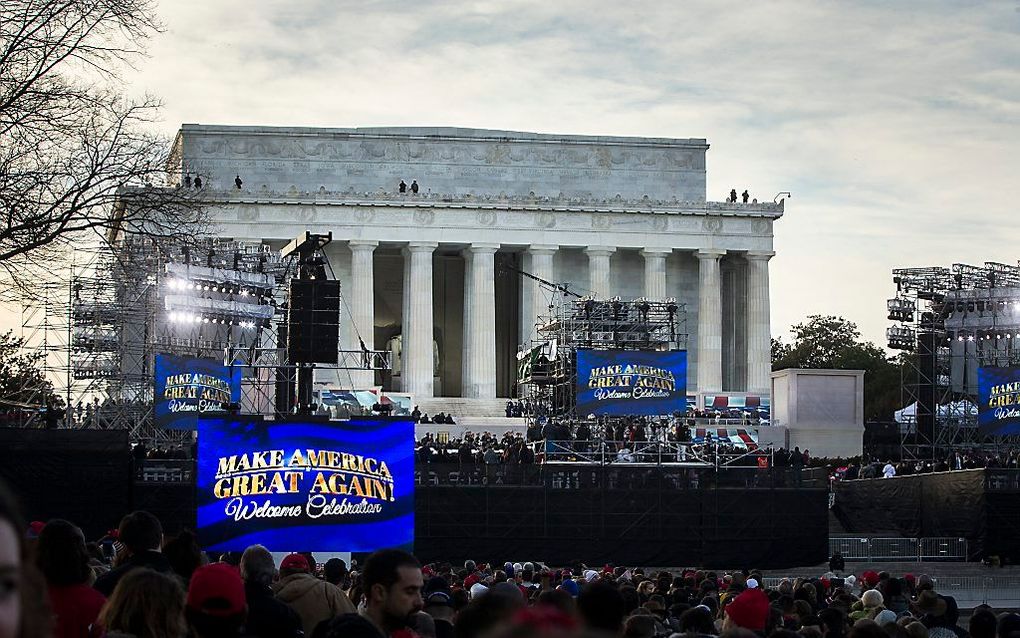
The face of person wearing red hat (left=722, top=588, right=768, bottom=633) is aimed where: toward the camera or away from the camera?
away from the camera

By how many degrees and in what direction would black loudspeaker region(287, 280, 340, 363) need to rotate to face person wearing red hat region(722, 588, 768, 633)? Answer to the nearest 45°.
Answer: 0° — it already faces them

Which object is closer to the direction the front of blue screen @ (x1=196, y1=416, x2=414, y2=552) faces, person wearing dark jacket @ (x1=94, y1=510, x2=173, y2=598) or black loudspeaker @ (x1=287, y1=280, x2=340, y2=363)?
the person wearing dark jacket

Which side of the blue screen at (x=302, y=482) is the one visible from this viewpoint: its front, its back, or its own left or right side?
front

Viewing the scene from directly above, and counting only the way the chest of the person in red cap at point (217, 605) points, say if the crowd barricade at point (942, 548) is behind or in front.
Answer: in front

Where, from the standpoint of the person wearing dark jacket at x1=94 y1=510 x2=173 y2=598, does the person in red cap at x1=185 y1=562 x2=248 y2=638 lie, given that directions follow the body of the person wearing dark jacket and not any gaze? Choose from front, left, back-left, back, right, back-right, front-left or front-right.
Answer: back

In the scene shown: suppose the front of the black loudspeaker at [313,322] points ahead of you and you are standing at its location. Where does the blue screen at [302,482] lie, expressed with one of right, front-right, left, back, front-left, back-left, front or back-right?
front

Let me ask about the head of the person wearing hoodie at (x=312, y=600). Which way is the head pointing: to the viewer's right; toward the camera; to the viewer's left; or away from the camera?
away from the camera

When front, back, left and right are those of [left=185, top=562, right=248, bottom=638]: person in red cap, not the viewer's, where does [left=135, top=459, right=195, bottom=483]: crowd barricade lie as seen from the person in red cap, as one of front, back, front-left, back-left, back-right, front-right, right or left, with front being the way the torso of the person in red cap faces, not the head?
front

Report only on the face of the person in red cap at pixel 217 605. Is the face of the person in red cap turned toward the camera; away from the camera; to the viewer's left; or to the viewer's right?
away from the camera

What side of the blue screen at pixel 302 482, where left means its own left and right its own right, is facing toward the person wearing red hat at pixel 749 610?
front

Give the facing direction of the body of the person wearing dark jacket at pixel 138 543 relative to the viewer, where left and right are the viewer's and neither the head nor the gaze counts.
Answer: facing away from the viewer

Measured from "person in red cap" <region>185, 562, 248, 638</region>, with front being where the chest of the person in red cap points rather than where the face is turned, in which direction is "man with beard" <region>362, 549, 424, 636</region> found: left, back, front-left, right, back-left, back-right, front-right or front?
front-right

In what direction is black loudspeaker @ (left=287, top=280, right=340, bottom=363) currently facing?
toward the camera

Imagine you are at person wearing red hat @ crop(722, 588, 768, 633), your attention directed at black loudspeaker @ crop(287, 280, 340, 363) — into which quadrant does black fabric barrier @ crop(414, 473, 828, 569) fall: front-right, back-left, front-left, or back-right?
front-right

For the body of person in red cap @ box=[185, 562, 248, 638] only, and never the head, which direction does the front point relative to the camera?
away from the camera

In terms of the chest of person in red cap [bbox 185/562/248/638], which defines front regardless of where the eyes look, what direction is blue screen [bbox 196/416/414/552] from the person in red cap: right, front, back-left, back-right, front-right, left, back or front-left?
front

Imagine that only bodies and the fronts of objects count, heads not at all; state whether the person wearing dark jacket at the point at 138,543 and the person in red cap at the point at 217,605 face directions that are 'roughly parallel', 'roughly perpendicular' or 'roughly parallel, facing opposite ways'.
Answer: roughly parallel

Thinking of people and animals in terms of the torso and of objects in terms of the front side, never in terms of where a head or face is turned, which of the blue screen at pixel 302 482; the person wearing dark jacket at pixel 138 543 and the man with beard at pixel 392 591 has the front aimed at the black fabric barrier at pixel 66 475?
the person wearing dark jacket
